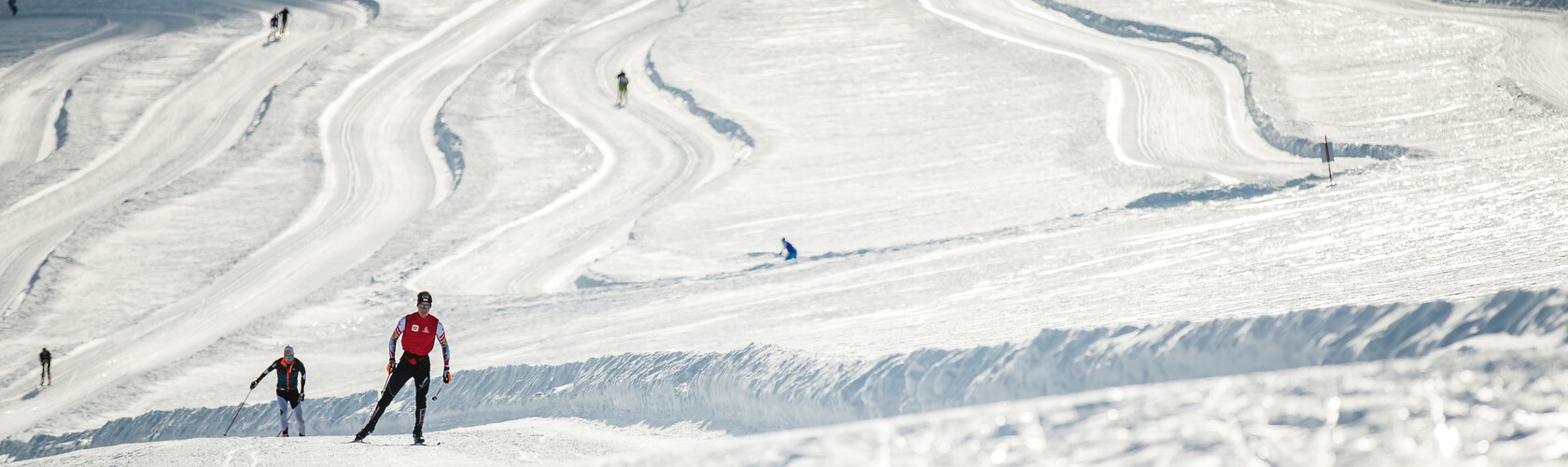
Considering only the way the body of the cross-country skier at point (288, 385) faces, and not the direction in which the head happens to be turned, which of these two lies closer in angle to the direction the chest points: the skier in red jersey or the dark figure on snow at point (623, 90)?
the skier in red jersey

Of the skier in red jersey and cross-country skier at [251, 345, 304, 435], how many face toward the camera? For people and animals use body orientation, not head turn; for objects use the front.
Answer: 2

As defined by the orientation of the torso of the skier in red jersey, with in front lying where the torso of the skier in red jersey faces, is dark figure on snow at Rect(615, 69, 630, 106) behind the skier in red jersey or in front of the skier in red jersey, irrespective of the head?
behind

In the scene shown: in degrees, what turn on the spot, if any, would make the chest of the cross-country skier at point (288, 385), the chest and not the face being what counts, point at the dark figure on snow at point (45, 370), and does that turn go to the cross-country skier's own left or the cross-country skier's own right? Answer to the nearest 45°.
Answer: approximately 135° to the cross-country skier's own right

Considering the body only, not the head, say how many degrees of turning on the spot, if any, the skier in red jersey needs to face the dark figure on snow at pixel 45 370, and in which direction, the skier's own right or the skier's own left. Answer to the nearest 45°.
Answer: approximately 135° to the skier's own right

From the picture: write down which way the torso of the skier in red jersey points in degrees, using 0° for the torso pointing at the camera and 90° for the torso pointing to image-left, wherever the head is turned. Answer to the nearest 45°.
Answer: approximately 0°

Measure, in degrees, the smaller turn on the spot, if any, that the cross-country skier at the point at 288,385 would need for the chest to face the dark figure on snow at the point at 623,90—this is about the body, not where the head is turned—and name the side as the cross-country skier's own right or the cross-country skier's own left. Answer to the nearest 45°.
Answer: approximately 135° to the cross-country skier's own left

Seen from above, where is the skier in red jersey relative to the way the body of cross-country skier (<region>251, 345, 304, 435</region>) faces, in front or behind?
in front
